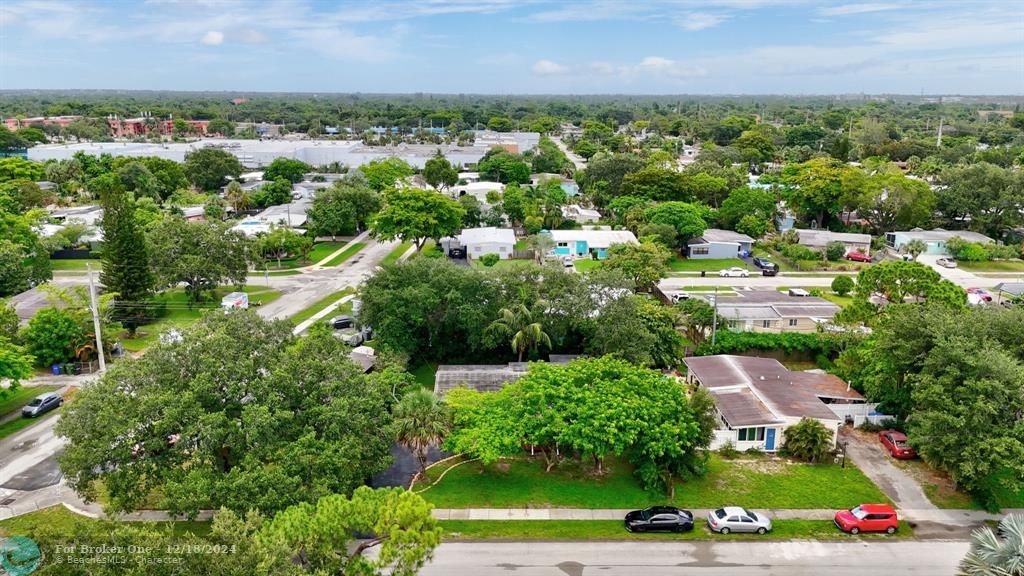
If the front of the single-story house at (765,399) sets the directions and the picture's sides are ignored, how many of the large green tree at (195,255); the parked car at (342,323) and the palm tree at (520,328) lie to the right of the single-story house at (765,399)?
3

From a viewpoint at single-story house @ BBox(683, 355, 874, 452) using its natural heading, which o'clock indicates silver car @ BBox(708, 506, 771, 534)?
The silver car is roughly at 12 o'clock from the single-story house.

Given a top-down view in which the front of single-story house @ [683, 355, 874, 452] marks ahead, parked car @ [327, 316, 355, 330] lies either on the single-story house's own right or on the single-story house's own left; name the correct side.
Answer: on the single-story house's own right

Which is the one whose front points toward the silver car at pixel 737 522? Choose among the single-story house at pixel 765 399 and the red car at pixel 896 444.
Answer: the single-story house

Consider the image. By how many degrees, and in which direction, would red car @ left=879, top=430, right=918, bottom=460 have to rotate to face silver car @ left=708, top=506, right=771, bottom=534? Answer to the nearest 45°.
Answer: approximately 90° to its left

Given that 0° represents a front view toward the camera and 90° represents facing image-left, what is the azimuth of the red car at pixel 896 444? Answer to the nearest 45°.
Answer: approximately 135°

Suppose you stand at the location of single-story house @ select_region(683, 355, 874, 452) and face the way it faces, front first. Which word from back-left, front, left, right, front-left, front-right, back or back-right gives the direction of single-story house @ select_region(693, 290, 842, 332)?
back

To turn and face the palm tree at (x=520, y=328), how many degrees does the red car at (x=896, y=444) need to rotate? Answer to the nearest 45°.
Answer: approximately 45° to its left

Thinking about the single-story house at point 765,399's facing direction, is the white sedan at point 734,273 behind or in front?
behind

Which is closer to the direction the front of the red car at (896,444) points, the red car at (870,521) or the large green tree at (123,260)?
the large green tree

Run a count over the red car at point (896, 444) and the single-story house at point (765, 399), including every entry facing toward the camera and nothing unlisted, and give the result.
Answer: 1

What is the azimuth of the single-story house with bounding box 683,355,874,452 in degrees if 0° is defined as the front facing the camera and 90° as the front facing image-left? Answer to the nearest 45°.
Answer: approximately 0°

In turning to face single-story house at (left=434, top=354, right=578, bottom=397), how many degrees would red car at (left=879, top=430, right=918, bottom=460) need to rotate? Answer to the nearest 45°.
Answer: approximately 45° to its left
